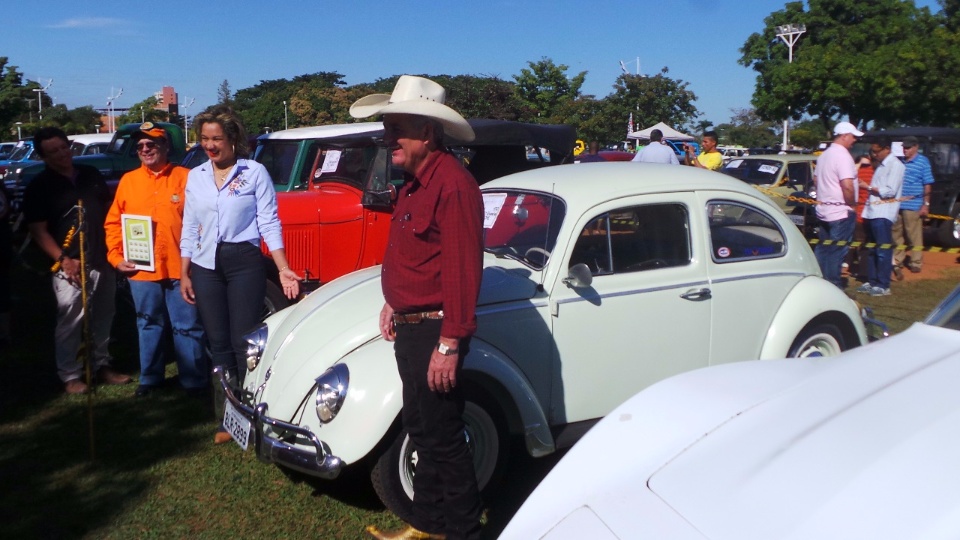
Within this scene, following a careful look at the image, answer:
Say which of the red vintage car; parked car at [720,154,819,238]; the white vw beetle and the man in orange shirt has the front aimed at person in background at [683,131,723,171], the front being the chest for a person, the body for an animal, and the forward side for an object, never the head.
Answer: the parked car

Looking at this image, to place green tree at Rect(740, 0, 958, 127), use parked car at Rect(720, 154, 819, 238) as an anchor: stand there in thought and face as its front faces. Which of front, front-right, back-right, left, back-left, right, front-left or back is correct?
back-right

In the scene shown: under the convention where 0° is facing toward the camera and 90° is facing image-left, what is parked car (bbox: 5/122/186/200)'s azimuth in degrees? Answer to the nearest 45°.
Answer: approximately 45°

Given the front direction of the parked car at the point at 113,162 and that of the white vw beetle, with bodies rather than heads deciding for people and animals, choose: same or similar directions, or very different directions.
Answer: same or similar directions

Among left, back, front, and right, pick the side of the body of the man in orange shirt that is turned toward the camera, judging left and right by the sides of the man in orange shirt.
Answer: front

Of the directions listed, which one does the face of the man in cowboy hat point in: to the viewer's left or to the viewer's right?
to the viewer's left

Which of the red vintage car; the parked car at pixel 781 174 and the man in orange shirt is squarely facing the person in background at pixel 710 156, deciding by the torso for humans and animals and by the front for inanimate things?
the parked car

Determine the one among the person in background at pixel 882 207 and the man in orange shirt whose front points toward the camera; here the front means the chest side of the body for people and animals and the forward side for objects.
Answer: the man in orange shirt

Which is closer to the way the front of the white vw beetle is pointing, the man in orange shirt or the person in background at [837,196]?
the man in orange shirt

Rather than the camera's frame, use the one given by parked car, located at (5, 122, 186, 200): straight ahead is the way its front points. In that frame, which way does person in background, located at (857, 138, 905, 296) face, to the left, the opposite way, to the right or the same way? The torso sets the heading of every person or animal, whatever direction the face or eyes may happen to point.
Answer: to the right

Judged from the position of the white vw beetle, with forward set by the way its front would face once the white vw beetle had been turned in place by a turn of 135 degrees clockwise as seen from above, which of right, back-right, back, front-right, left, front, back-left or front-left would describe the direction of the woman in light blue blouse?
left

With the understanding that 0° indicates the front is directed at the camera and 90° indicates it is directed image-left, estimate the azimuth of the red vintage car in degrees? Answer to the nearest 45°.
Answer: approximately 45°
